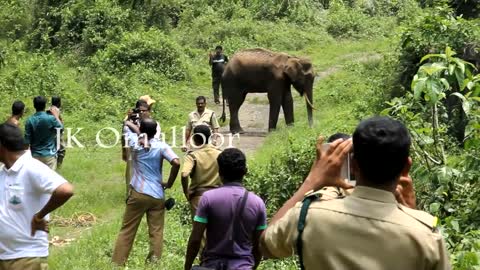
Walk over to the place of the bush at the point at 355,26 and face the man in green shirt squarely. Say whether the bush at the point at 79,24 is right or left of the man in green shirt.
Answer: right

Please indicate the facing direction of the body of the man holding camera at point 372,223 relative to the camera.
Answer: away from the camera

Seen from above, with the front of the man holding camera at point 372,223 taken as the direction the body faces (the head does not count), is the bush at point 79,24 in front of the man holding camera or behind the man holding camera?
in front

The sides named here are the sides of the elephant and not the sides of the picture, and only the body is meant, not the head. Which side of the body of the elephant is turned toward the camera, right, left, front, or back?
right

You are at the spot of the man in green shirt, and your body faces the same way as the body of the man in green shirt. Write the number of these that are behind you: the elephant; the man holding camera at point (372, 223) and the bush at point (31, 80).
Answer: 1

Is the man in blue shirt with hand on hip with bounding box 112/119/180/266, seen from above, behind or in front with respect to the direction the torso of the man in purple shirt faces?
in front

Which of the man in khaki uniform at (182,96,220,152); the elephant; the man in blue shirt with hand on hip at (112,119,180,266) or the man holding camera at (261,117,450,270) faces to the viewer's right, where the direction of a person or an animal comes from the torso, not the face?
the elephant

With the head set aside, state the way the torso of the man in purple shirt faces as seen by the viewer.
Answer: away from the camera

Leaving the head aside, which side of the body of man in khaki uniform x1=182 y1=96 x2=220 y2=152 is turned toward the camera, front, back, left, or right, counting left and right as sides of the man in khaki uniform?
front

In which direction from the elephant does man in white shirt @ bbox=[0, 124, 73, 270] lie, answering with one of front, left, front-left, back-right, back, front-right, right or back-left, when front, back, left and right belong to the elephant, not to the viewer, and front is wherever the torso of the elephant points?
right

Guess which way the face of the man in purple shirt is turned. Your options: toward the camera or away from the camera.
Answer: away from the camera

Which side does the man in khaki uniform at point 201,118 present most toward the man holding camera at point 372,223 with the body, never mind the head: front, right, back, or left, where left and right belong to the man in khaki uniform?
front

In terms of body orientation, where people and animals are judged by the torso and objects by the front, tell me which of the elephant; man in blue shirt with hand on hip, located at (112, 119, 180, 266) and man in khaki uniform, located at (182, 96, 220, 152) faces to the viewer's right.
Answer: the elephant

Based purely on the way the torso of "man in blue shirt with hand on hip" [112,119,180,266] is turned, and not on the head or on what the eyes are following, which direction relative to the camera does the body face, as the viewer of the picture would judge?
away from the camera

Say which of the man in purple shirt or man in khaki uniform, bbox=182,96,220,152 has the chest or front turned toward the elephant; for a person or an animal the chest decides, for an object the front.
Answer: the man in purple shirt

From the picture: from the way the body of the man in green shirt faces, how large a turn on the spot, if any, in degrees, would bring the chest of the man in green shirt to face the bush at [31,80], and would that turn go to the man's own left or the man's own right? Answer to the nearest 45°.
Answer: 0° — they already face it
